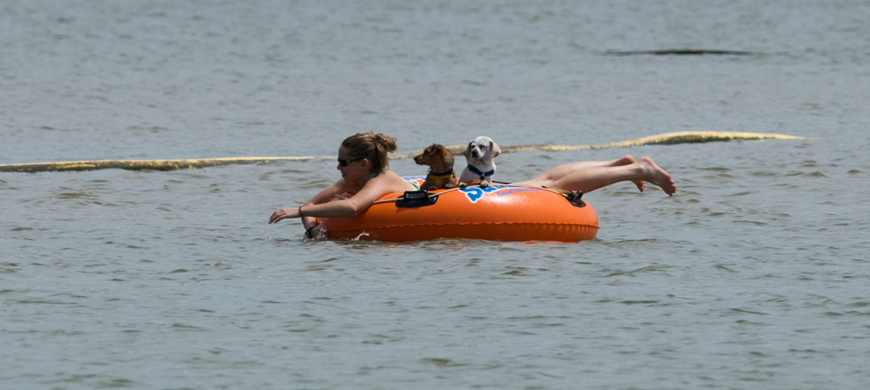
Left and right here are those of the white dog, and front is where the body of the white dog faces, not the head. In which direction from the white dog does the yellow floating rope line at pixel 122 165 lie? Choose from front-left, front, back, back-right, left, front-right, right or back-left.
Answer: back-right

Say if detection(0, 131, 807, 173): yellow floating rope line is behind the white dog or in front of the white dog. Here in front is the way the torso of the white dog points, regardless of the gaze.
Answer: behind

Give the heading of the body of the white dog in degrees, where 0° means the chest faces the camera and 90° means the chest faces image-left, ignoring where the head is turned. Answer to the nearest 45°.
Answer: approximately 0°
